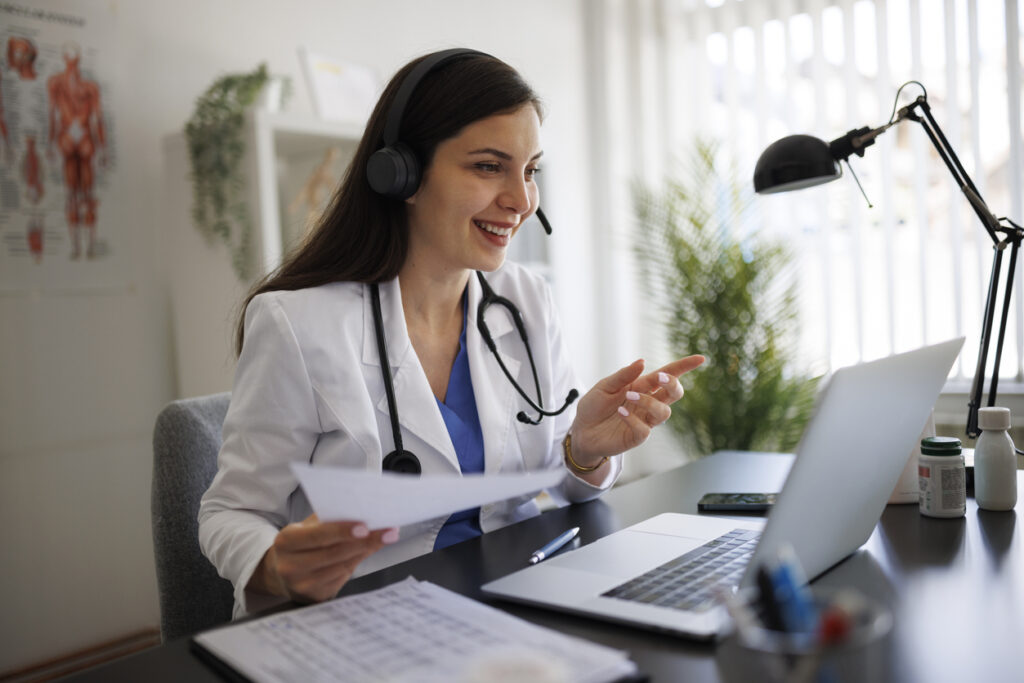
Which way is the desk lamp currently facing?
to the viewer's left

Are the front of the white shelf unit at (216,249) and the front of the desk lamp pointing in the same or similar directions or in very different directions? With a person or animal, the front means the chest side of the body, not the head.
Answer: very different directions

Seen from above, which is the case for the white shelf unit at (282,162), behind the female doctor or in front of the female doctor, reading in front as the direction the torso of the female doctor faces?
behind

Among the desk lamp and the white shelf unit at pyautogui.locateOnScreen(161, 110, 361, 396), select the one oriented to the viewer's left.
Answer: the desk lamp

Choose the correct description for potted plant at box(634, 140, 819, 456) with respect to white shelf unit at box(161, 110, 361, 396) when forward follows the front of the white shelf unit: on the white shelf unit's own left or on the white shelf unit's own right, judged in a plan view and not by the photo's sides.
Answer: on the white shelf unit's own left

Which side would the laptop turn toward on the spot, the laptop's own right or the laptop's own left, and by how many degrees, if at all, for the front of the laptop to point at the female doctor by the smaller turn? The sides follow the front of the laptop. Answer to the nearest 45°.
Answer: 0° — it already faces them

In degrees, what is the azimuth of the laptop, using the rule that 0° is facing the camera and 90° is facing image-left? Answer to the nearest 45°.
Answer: approximately 135°

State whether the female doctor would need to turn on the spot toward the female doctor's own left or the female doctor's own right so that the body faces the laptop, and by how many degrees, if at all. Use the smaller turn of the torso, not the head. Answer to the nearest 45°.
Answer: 0° — they already face it

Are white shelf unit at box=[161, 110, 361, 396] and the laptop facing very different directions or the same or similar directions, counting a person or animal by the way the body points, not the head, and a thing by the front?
very different directions

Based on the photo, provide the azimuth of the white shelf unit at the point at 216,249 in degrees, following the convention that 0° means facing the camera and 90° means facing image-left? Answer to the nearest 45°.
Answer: approximately 315°
